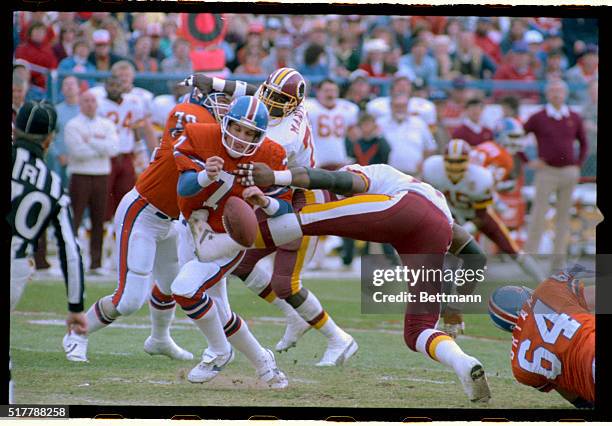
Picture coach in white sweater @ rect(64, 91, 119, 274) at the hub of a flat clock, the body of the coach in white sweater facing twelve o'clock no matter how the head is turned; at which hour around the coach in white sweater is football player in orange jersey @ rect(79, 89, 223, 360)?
The football player in orange jersey is roughly at 12 o'clock from the coach in white sweater.

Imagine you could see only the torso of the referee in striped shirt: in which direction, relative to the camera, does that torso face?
away from the camera

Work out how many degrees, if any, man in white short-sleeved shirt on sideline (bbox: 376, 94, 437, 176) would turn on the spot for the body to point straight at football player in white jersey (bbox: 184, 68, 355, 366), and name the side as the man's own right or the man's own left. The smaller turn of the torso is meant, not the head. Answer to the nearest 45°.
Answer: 0° — they already face them

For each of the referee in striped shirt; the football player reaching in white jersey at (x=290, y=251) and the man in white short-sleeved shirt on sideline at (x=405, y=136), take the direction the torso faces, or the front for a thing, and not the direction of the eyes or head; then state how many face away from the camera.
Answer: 1

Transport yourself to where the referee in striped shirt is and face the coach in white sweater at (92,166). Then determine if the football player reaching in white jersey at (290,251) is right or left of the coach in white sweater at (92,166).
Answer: right

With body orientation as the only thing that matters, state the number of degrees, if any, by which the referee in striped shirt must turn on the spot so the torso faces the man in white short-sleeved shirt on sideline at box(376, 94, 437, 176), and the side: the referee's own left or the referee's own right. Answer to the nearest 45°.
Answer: approximately 45° to the referee's own right

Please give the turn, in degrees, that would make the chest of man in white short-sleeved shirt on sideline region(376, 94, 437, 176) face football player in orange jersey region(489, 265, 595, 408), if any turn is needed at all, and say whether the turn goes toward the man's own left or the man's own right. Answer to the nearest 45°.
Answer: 0° — they already face them
